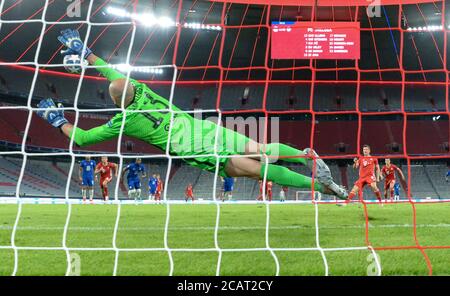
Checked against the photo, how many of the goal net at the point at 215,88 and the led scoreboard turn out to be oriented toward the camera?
1

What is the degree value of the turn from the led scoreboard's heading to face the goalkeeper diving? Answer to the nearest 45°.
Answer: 0° — it already faces them

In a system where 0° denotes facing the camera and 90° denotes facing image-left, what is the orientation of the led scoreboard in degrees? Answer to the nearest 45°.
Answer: approximately 0°

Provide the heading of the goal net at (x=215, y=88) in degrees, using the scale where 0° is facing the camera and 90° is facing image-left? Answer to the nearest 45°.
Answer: approximately 180°

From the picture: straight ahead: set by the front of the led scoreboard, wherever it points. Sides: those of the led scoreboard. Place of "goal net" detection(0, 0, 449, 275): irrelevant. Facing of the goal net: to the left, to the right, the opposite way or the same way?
the opposite way
